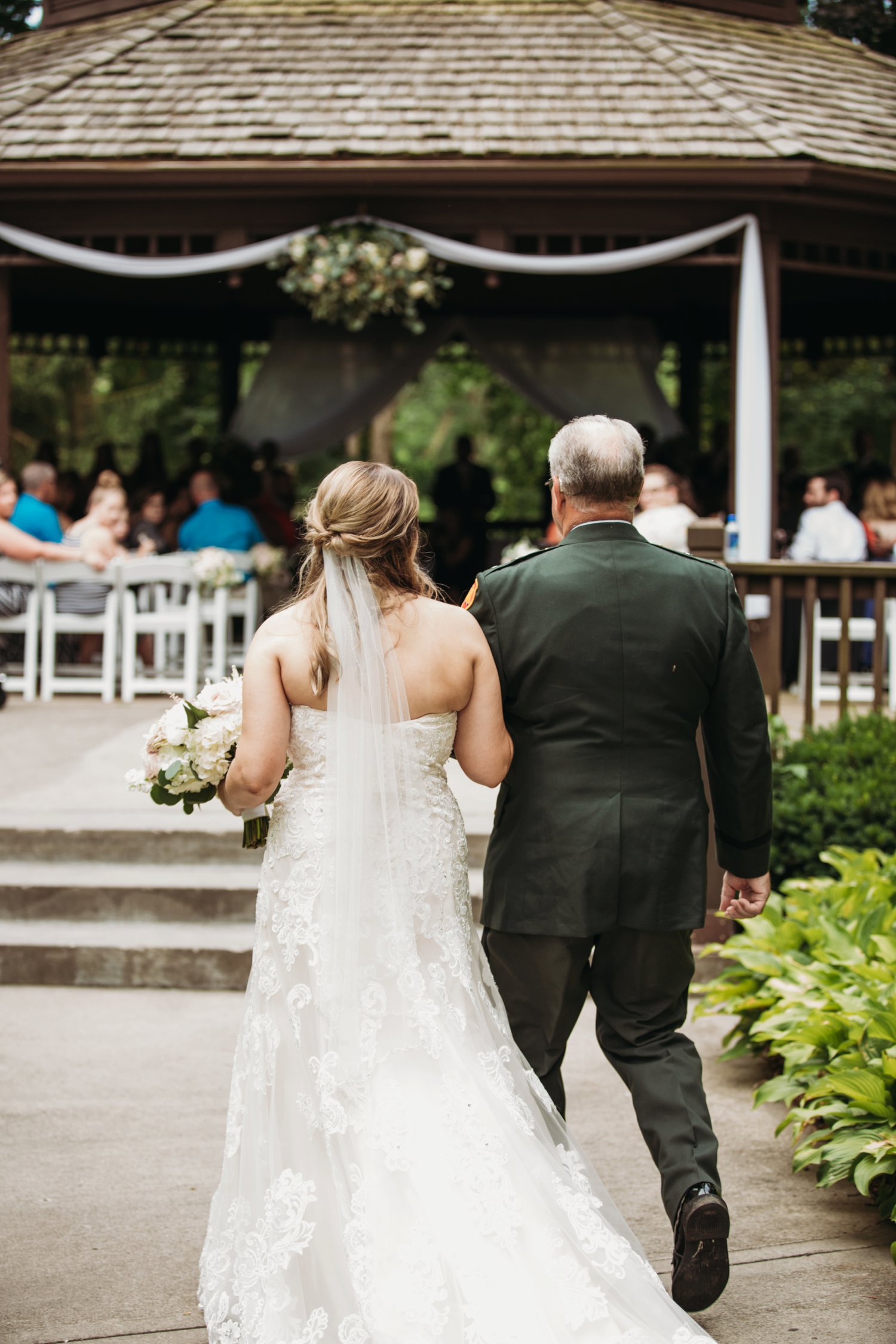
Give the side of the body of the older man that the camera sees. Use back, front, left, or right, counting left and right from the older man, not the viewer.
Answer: back

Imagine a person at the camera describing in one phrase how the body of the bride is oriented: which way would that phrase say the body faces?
away from the camera

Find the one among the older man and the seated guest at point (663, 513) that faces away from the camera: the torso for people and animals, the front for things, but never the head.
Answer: the older man

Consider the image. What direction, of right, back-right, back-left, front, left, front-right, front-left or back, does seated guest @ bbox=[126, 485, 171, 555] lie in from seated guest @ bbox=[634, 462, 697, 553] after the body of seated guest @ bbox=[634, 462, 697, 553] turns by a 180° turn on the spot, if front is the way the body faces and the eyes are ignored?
left

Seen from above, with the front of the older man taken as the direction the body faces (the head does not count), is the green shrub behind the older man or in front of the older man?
in front

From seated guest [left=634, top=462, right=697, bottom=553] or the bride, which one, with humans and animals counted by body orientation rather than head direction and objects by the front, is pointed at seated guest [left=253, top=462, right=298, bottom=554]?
the bride

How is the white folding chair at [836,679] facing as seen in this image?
away from the camera

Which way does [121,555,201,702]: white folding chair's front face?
away from the camera

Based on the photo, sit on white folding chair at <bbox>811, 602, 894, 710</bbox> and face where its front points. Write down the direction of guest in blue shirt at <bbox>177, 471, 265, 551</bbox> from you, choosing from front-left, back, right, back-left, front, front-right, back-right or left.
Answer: left

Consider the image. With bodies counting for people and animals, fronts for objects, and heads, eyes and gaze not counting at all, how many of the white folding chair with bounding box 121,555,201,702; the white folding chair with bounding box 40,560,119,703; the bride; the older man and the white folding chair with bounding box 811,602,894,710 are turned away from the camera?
5

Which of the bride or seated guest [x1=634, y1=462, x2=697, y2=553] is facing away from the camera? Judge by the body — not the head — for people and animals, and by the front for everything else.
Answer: the bride

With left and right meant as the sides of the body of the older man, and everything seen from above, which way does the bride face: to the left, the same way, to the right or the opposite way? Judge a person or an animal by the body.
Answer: the same way

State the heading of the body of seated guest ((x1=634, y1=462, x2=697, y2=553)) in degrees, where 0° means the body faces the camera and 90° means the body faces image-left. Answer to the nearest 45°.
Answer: approximately 45°
